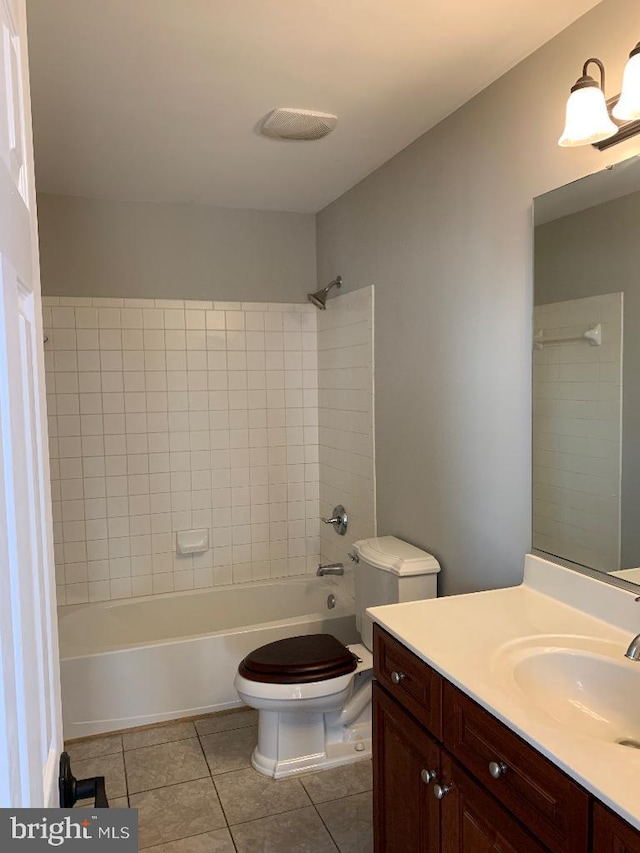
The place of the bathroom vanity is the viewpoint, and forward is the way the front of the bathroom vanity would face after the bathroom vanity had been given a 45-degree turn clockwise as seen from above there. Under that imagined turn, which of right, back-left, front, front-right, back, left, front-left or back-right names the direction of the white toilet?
front-right

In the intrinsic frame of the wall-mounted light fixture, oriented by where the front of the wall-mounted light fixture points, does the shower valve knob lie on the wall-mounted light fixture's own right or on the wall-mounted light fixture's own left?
on the wall-mounted light fixture's own right

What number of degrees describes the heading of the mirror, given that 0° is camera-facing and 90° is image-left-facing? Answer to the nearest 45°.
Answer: approximately 45°

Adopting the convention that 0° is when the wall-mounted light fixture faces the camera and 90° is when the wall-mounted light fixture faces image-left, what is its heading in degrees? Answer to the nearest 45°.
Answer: approximately 45°

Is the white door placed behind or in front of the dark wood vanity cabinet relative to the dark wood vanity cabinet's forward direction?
in front

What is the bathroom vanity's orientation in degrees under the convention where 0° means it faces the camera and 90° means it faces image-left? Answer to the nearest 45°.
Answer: approximately 45°

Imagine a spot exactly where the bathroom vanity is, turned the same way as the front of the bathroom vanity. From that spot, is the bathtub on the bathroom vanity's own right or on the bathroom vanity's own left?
on the bathroom vanity's own right

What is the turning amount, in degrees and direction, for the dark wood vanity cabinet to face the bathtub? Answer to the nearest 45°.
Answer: approximately 90° to its right
